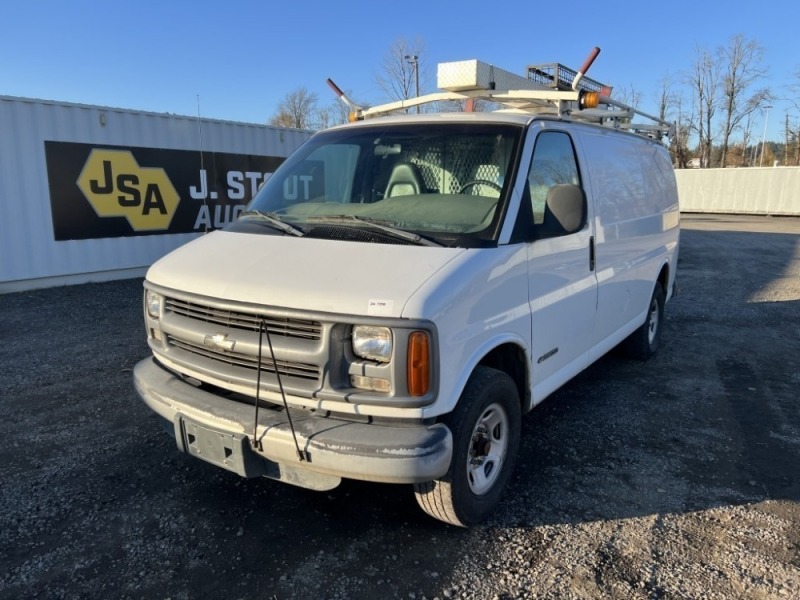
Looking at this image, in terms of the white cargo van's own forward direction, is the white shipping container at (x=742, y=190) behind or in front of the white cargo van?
behind

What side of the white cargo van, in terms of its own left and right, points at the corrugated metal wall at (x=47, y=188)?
right

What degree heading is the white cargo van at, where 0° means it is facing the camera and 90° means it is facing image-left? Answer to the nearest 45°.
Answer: approximately 45°
